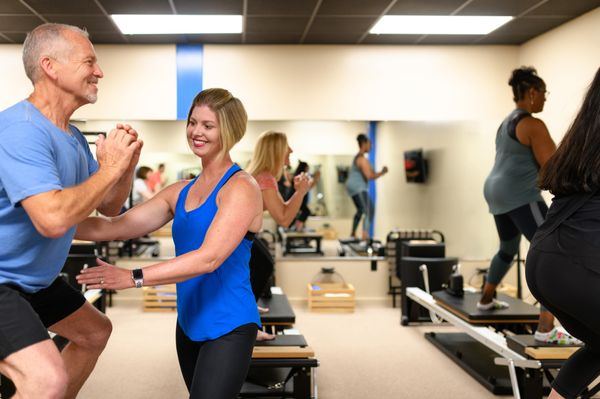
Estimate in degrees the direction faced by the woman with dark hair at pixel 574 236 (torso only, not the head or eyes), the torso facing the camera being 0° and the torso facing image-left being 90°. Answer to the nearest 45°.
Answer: approximately 225°

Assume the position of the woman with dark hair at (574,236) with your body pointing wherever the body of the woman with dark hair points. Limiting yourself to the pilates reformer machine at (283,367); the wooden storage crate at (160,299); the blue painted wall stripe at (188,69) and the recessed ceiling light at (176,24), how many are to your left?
4

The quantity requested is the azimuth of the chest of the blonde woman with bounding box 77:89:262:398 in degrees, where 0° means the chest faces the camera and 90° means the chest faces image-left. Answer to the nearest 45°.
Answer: approximately 45°

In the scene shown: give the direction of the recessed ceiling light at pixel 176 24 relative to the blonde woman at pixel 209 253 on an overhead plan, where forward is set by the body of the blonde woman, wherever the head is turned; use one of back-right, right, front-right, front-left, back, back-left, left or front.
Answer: back-right

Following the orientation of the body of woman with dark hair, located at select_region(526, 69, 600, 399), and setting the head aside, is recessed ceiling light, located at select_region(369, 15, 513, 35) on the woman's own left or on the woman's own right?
on the woman's own left

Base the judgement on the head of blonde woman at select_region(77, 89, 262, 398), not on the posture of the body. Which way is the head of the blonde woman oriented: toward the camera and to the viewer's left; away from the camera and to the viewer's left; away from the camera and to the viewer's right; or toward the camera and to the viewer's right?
toward the camera and to the viewer's left

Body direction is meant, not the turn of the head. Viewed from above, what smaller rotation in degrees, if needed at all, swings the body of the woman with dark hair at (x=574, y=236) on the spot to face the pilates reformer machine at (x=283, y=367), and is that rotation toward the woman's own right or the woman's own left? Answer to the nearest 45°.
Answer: approximately 90° to the woman's own left

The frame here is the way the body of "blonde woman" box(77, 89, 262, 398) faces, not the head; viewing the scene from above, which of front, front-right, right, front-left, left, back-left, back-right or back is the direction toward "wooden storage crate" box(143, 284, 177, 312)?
back-right

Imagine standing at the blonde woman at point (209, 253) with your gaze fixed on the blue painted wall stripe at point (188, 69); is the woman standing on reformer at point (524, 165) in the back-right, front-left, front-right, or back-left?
front-right

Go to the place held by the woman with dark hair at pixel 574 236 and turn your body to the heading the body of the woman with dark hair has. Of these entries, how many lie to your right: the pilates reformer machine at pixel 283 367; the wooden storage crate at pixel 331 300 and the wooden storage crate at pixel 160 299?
0

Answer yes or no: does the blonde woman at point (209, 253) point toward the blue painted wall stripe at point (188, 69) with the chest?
no
